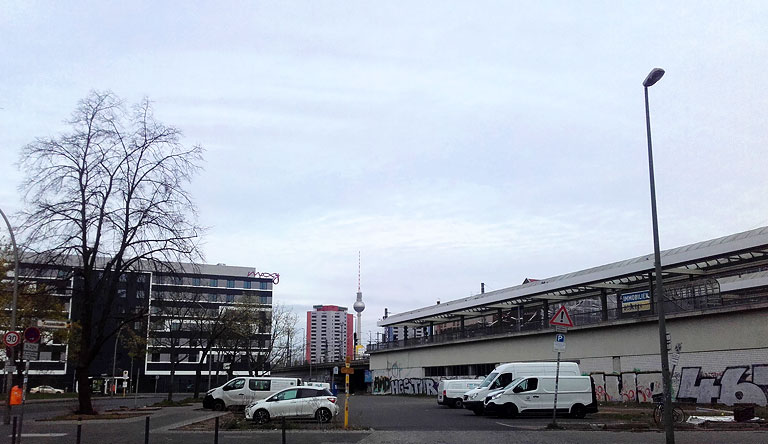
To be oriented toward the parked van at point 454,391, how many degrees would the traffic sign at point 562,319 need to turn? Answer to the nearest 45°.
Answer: approximately 180°

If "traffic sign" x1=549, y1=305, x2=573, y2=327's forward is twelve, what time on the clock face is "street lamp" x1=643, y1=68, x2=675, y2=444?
The street lamp is roughly at 11 o'clock from the traffic sign.

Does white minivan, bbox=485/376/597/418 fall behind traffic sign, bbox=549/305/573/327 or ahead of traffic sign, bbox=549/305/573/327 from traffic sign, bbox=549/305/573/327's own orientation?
behind

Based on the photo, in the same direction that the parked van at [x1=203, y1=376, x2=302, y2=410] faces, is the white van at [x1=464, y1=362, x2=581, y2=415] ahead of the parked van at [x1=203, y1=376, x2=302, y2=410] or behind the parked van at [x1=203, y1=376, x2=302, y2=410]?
behind

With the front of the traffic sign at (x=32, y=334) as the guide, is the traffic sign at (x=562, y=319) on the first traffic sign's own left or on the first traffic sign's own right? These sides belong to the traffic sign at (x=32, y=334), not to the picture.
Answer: on the first traffic sign's own left

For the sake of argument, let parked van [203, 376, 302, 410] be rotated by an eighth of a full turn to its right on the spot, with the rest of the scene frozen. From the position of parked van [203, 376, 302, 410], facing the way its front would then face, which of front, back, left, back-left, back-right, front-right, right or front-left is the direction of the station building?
back-right

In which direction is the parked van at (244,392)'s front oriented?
to the viewer's left

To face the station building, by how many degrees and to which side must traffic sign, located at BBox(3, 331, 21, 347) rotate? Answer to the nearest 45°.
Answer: approximately 90° to its left

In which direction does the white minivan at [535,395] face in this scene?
to the viewer's left

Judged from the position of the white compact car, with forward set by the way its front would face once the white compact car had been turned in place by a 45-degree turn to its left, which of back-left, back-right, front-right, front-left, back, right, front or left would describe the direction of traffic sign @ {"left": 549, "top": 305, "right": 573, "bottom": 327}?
left

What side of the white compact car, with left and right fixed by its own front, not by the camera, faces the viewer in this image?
left
